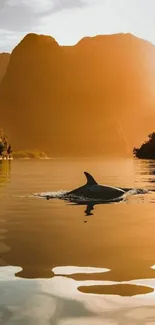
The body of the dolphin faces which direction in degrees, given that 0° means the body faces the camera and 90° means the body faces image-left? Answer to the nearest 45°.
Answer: approximately 270°
